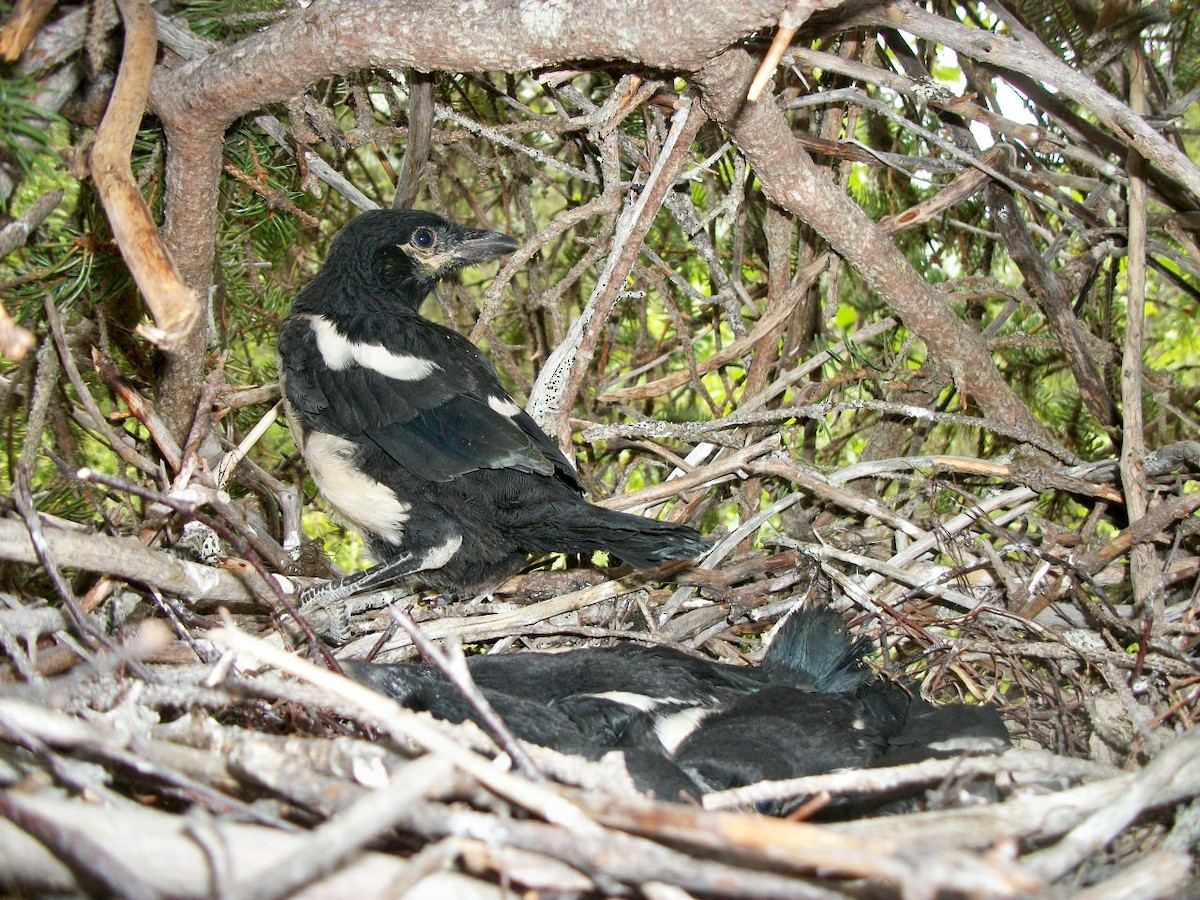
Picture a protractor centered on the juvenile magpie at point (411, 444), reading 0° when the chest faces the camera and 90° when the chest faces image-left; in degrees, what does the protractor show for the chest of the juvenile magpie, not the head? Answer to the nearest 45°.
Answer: approximately 90°

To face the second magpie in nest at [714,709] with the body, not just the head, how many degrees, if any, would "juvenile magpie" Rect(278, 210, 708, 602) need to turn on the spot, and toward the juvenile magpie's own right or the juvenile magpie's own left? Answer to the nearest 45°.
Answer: approximately 135° to the juvenile magpie's own left

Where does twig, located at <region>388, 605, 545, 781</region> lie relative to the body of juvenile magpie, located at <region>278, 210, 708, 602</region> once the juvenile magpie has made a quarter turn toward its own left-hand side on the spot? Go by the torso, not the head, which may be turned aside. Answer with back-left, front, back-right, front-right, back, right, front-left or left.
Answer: front

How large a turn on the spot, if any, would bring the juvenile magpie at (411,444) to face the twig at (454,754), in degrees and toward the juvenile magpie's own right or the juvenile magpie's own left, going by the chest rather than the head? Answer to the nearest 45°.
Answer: approximately 90° to the juvenile magpie's own left

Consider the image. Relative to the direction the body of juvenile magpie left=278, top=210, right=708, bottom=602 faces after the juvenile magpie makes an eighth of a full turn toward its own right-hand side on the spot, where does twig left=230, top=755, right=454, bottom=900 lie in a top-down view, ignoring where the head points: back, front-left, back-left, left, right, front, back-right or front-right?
back-left
